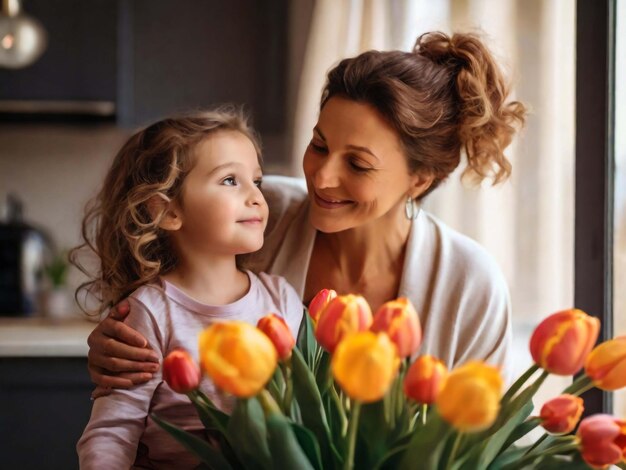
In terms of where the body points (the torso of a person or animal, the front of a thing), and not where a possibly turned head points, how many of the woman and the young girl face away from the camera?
0

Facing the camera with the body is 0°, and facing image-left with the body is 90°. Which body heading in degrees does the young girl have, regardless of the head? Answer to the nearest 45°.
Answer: approximately 315°
